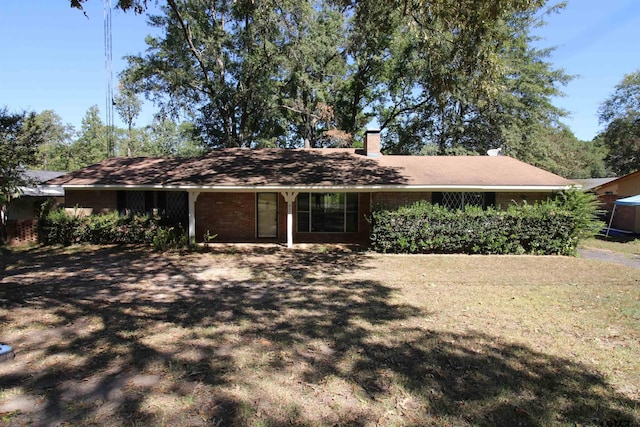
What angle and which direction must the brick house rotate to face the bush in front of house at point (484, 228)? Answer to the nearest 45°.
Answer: approximately 90° to its left

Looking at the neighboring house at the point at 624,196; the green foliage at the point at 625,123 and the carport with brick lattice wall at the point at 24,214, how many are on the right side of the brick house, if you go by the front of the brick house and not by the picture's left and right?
1

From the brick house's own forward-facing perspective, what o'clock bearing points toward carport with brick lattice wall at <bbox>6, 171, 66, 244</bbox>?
The carport with brick lattice wall is roughly at 3 o'clock from the brick house.

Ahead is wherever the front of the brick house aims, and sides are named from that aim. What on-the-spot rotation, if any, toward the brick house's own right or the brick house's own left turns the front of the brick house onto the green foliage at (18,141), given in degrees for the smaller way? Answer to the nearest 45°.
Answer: approximately 90° to the brick house's own right

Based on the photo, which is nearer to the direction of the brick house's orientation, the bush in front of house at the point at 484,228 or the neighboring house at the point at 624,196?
the bush in front of house

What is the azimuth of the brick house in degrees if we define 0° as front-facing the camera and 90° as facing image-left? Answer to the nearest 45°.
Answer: approximately 0°

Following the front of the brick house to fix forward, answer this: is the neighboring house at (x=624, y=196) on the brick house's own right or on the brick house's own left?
on the brick house's own left
